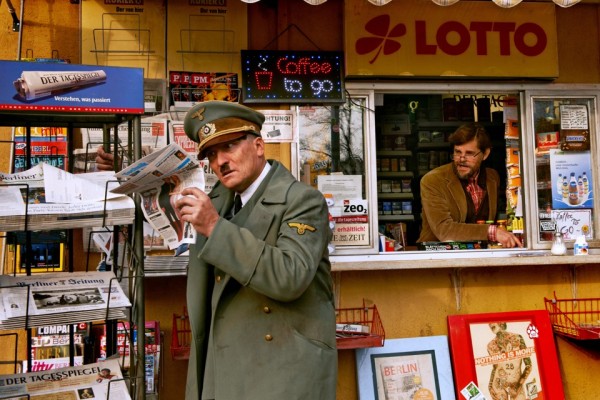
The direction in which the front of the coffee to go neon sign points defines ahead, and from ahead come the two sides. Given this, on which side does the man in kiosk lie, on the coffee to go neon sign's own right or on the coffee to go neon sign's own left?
on the coffee to go neon sign's own left

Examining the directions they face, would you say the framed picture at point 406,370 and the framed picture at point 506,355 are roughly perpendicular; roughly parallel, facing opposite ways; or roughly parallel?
roughly parallel

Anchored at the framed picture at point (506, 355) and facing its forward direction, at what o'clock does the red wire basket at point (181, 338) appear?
The red wire basket is roughly at 2 o'clock from the framed picture.

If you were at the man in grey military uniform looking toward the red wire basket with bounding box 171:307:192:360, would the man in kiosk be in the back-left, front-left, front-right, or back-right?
front-right

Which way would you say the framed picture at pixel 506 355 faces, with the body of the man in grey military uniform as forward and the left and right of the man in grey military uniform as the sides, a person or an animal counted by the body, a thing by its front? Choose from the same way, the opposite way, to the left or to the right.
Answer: the same way

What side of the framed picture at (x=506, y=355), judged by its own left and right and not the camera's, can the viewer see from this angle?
front

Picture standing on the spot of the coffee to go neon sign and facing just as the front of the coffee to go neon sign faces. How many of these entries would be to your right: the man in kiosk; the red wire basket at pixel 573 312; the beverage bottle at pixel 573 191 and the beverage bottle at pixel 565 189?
0

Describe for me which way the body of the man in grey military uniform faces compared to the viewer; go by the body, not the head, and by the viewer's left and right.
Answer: facing the viewer and to the left of the viewer

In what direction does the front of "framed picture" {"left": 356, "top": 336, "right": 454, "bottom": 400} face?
toward the camera

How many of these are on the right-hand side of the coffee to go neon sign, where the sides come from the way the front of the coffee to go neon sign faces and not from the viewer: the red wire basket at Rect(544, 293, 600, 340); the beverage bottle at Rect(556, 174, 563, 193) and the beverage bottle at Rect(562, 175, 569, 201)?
0

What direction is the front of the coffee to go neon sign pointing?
toward the camera

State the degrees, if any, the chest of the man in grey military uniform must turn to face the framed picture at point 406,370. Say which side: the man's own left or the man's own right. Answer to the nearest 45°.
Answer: approximately 180°

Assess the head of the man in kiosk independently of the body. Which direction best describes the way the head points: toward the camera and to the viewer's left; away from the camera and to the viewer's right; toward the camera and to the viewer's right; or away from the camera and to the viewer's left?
toward the camera and to the viewer's left

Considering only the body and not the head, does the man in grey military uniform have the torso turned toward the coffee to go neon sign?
no

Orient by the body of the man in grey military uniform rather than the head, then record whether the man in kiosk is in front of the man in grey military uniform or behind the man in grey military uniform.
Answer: behind
